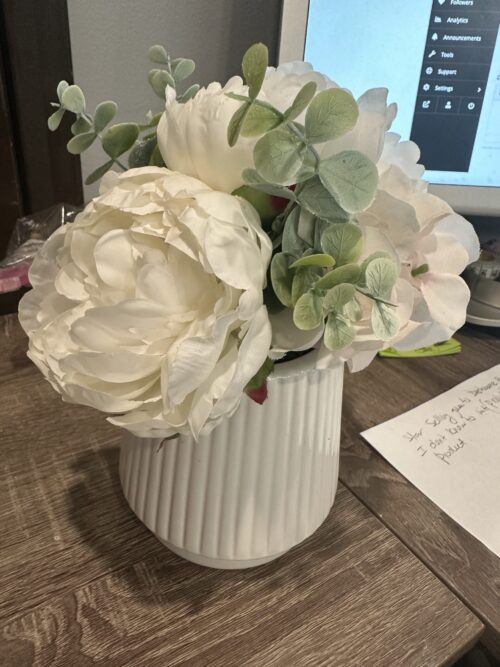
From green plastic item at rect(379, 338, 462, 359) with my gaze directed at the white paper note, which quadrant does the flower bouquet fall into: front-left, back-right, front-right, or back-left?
front-right

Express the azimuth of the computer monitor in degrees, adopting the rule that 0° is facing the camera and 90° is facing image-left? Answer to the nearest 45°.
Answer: approximately 0°

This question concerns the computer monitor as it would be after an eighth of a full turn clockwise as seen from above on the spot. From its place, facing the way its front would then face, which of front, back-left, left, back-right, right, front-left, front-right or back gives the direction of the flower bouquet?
front-left

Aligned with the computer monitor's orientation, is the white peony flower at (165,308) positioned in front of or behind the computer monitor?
in front
